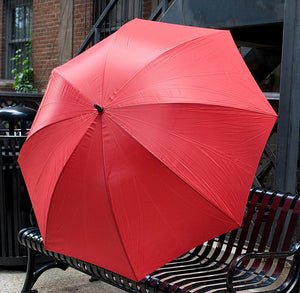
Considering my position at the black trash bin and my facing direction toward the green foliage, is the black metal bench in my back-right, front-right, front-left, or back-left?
back-right

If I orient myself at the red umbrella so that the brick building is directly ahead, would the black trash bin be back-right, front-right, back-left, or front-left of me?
front-left

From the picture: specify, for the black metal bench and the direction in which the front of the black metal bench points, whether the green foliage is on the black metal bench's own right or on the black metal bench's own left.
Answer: on the black metal bench's own right

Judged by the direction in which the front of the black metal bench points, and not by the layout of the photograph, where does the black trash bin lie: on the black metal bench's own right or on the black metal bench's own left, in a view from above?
on the black metal bench's own right

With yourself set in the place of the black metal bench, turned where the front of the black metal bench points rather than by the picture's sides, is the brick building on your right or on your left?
on your right

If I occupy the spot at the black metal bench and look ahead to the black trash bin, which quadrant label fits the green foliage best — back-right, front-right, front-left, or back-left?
front-right
